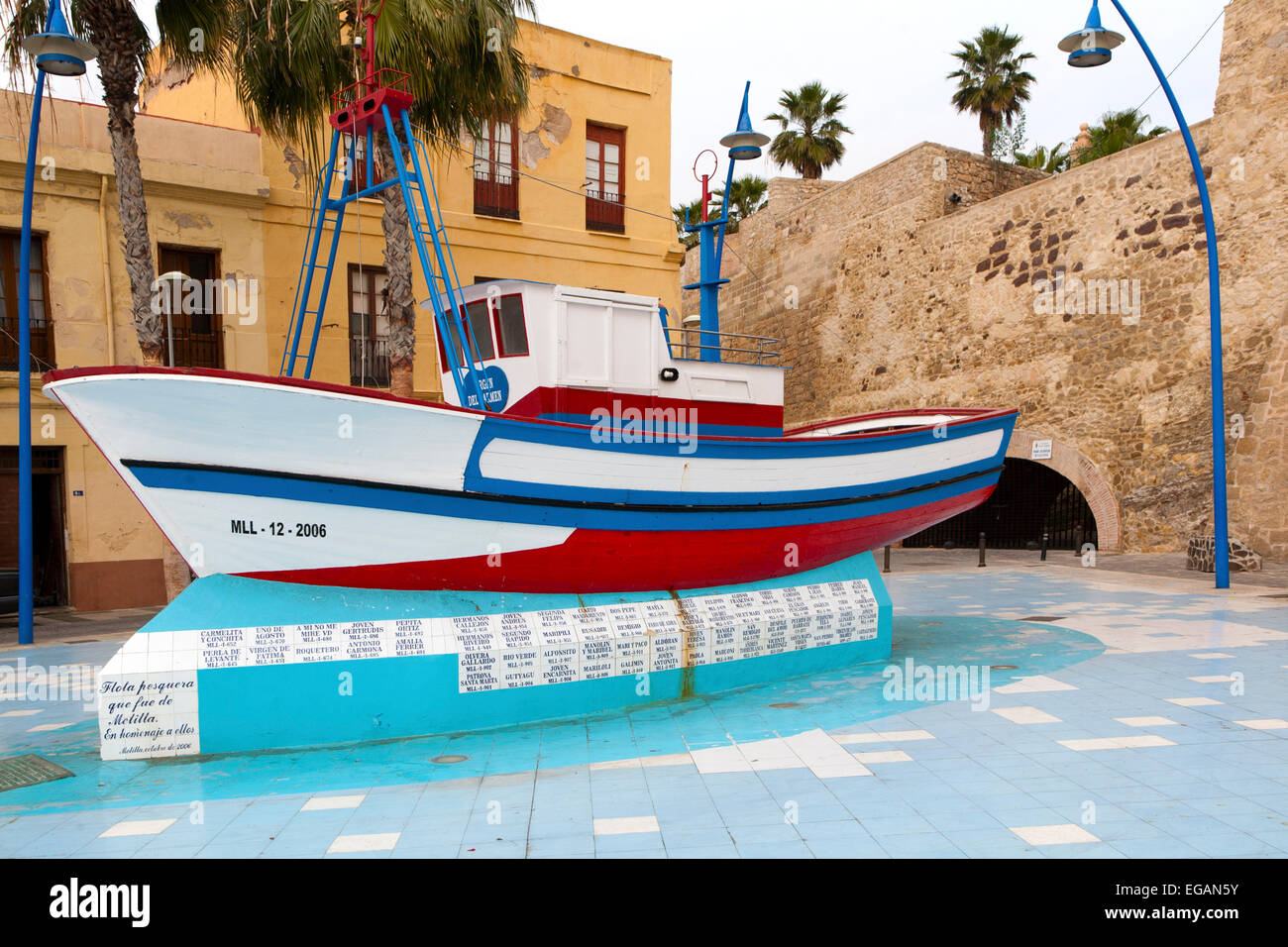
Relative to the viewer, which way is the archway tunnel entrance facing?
toward the camera

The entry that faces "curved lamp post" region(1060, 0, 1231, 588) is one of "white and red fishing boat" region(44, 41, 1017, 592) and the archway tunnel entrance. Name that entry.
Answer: the archway tunnel entrance

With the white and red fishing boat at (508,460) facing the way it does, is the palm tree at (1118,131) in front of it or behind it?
behind

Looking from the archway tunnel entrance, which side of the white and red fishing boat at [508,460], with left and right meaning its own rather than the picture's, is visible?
back

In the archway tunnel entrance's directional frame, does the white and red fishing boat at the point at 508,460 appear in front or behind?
in front

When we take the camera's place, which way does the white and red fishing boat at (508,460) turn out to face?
facing the viewer and to the left of the viewer

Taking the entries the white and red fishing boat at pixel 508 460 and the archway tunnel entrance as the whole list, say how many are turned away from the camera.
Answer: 0

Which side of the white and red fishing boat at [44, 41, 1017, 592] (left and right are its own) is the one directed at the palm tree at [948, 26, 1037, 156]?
back

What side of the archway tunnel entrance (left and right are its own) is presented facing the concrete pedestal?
front
